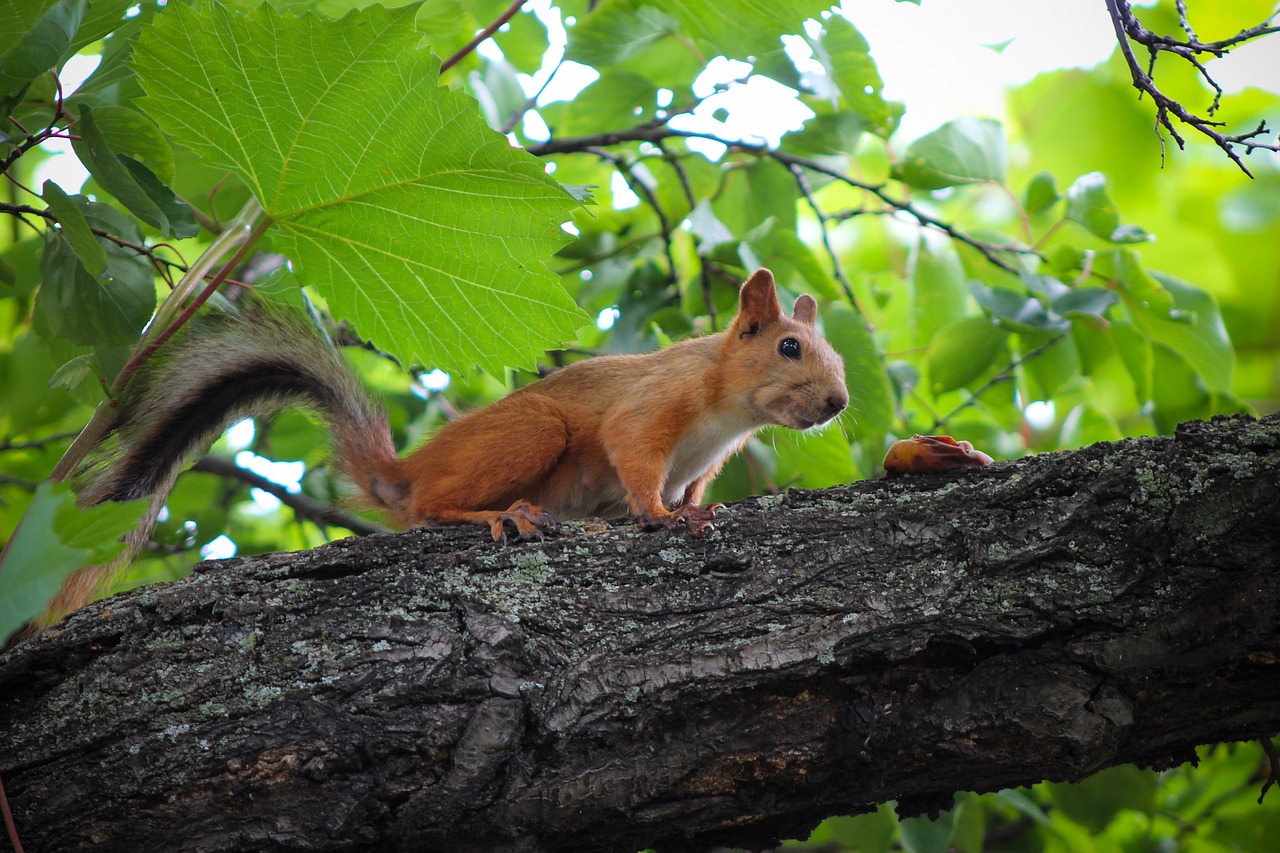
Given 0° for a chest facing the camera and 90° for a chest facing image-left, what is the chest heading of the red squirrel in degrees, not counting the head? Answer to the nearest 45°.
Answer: approximately 270°

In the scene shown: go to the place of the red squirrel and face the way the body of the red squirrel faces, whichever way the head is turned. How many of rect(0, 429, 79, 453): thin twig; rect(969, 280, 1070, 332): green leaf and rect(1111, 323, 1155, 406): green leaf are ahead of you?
2

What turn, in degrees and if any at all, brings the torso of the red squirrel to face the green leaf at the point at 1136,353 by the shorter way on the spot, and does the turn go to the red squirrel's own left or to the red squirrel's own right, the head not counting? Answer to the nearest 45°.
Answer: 0° — it already faces it

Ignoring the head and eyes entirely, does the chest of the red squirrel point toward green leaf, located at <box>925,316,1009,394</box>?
yes

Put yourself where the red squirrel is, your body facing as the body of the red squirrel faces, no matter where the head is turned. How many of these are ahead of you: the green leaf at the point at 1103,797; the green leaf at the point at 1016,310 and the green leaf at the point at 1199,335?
3

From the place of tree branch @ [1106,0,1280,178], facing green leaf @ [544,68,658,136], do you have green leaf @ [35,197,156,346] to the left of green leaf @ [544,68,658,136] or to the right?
left

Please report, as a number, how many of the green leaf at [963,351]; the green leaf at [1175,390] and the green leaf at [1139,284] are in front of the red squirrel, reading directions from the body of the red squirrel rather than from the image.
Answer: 3
